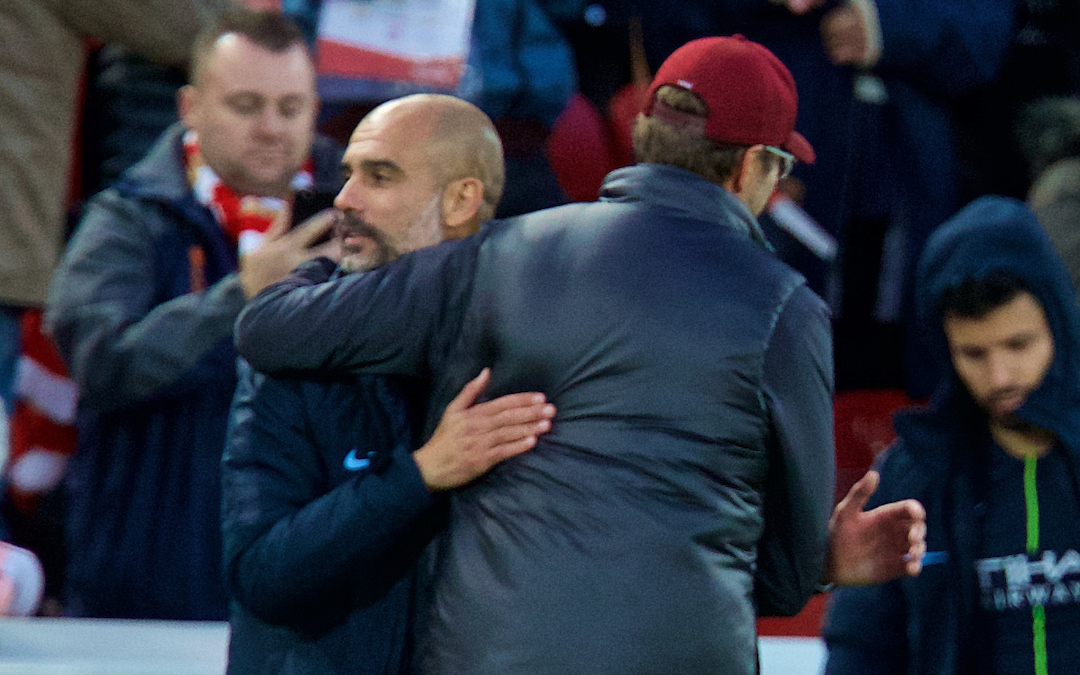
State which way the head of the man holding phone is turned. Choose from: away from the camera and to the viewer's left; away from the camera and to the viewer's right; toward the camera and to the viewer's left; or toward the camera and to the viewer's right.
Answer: toward the camera and to the viewer's right

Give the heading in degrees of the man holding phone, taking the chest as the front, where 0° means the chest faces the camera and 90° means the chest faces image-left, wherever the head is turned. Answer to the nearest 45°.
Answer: approximately 315°

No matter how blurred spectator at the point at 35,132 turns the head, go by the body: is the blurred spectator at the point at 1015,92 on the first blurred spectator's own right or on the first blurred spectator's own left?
on the first blurred spectator's own left

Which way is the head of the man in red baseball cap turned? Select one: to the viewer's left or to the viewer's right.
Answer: to the viewer's right

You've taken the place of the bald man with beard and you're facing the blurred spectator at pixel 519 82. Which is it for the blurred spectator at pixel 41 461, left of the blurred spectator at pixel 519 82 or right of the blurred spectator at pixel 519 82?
left

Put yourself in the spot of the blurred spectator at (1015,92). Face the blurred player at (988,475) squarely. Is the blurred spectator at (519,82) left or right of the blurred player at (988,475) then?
right

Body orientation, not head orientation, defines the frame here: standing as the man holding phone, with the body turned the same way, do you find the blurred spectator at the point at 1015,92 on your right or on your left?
on your left

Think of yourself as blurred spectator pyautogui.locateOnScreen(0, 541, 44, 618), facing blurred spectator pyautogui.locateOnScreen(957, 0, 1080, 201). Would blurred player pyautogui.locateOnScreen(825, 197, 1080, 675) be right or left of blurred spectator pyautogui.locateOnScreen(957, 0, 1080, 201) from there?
right
